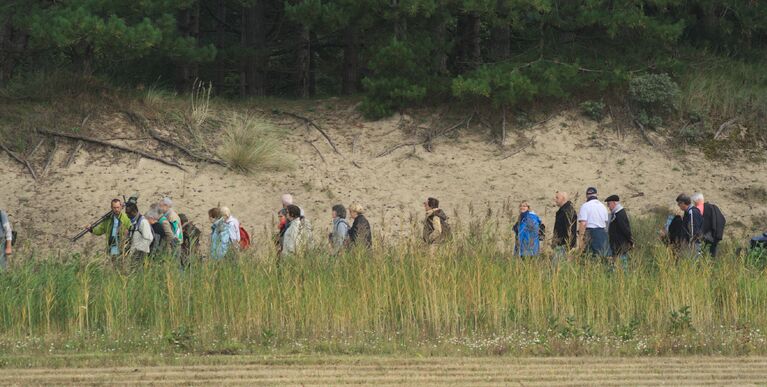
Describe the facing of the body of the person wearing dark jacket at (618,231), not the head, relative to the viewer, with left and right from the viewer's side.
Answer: facing to the left of the viewer

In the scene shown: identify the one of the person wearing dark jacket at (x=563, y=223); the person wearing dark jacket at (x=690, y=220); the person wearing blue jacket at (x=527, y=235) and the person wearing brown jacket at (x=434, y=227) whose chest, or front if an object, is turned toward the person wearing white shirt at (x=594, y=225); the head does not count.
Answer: the person wearing dark jacket at (x=690, y=220)

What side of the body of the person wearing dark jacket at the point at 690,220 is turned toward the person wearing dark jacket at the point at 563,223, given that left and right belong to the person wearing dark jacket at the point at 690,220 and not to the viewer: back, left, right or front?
front

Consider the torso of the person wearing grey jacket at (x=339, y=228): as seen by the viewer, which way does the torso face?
to the viewer's left

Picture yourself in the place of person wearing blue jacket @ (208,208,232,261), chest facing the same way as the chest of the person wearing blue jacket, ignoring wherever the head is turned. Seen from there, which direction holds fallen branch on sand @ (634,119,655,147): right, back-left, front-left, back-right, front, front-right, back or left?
back-right

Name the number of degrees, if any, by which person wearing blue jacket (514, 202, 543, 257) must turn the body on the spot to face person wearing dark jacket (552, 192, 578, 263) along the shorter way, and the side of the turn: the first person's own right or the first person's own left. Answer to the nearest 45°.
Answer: approximately 180°

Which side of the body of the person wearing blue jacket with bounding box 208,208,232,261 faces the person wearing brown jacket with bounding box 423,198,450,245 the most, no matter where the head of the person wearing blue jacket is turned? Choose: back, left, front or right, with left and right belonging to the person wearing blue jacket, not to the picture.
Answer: back

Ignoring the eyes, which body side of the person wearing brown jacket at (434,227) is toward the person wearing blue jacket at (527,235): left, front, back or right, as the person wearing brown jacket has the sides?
back

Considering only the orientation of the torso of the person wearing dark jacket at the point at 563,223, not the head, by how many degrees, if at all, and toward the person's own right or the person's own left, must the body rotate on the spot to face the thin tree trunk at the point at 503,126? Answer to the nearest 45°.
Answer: approximately 90° to the person's own right

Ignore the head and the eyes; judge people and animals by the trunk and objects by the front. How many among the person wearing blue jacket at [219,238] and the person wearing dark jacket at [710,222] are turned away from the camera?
0

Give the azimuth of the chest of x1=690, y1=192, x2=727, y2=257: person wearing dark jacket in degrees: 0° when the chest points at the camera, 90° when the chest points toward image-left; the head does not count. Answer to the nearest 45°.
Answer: approximately 90°
